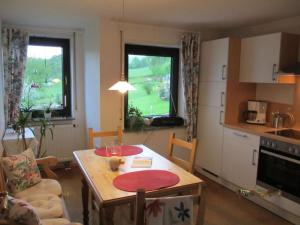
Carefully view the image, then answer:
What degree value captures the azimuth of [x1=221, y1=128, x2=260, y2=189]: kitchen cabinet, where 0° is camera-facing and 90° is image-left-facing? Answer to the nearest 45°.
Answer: approximately 45°

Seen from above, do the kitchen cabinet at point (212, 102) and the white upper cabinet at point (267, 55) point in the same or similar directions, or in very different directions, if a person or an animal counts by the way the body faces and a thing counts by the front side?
same or similar directions

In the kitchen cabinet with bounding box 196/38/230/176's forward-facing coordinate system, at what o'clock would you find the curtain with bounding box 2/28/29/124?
The curtain is roughly at 1 o'clock from the kitchen cabinet.

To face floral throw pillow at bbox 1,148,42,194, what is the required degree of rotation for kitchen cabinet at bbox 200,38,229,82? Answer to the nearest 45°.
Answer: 0° — it already faces it

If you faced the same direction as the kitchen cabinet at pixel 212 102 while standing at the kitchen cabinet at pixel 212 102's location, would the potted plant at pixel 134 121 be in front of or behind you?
in front

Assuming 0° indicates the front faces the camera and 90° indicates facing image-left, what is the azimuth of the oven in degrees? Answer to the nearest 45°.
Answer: approximately 45°

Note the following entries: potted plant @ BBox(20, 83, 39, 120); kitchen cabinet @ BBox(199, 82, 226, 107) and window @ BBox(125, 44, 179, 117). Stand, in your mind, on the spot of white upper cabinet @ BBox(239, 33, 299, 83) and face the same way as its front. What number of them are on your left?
0

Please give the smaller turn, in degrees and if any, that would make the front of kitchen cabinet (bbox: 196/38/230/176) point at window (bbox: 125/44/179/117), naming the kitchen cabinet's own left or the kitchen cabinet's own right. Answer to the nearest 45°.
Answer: approximately 45° to the kitchen cabinet's own right

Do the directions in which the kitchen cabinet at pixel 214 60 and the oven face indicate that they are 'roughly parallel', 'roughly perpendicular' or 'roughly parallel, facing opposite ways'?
roughly parallel

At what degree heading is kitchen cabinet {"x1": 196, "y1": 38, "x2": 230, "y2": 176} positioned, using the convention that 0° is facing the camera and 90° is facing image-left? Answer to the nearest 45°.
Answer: approximately 45°

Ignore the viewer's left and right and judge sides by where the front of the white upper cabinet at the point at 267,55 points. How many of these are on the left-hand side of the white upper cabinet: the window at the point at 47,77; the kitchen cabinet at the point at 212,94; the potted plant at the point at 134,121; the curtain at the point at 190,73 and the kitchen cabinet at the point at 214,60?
0

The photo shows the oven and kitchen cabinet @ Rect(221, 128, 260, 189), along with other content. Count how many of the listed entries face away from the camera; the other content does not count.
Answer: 0

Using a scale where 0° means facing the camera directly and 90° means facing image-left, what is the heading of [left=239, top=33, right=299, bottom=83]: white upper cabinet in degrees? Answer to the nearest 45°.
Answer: approximately 45°

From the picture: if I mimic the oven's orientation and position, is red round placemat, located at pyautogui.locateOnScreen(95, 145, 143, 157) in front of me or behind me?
in front

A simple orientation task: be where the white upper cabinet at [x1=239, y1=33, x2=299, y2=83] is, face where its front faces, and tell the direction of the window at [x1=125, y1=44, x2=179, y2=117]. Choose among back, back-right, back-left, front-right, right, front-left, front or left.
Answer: front-right

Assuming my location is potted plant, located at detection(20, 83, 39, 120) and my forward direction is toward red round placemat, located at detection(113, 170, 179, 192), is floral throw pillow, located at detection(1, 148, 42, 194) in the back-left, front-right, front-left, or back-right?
front-right

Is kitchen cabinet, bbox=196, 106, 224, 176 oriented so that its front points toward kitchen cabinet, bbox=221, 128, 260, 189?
no

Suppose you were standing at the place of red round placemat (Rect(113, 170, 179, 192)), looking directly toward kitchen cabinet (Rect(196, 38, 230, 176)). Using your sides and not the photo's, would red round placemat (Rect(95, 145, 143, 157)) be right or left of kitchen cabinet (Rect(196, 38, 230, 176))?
left

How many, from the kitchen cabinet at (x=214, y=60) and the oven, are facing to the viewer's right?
0

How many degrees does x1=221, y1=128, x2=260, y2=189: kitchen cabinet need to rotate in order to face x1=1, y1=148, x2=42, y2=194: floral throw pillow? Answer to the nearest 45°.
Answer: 0° — it already faces it

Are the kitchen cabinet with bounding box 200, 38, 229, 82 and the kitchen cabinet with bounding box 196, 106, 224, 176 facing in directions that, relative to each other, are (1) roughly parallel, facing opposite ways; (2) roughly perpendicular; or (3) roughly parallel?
roughly parallel
